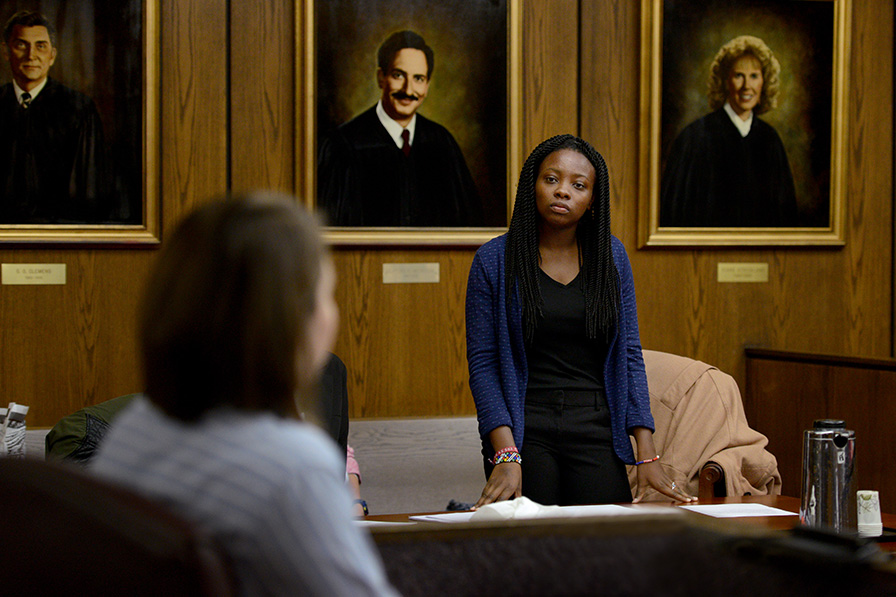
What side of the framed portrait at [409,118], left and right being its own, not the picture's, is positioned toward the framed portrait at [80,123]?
right

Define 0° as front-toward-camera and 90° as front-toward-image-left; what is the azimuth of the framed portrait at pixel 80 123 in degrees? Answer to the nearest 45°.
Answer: approximately 0°

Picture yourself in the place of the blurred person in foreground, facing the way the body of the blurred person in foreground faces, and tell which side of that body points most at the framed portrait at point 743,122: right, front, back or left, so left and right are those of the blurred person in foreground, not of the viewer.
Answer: front

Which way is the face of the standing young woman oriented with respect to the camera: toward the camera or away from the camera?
toward the camera

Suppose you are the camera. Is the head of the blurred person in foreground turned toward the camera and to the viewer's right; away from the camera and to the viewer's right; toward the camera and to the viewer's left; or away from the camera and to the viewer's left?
away from the camera and to the viewer's right

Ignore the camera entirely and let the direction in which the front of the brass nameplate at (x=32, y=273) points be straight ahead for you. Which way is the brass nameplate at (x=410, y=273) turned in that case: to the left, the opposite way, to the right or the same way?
the same way

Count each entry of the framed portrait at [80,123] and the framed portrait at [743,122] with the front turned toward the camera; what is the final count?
2

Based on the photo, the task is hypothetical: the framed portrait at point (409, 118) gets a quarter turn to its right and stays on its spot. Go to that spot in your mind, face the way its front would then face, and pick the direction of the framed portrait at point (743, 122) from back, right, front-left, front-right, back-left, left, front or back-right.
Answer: back

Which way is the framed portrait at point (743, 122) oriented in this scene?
toward the camera

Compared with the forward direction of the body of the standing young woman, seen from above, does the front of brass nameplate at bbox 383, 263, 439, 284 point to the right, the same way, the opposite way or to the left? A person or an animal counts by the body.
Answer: the same way

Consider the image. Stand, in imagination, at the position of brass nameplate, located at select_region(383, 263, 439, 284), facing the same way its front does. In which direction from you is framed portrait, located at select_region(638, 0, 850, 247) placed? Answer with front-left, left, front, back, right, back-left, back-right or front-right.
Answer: left

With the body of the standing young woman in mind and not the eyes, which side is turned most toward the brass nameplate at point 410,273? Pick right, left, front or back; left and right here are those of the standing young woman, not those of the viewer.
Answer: back

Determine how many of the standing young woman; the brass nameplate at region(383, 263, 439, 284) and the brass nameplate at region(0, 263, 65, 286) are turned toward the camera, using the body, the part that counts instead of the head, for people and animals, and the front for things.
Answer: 3

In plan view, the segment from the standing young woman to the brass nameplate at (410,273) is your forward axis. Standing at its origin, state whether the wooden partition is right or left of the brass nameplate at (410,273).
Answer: right

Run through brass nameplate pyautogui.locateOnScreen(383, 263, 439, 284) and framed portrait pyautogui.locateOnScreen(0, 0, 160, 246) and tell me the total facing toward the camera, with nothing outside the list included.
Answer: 2

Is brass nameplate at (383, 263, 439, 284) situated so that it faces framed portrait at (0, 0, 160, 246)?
no

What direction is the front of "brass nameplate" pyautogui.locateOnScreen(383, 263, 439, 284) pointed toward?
toward the camera

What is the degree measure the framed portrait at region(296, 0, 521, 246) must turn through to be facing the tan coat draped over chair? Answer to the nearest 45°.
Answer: approximately 45° to its left

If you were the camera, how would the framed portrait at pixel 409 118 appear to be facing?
facing the viewer

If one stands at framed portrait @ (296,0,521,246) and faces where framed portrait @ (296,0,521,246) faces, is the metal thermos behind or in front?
in front

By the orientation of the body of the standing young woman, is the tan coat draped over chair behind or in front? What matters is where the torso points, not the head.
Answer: behind

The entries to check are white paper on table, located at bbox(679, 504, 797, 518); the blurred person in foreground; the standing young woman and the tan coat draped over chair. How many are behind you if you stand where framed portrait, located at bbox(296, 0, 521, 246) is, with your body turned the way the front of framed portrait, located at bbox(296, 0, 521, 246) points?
0

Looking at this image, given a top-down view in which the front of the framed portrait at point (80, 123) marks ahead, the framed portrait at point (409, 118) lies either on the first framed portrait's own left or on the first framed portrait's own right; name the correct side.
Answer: on the first framed portrait's own left
